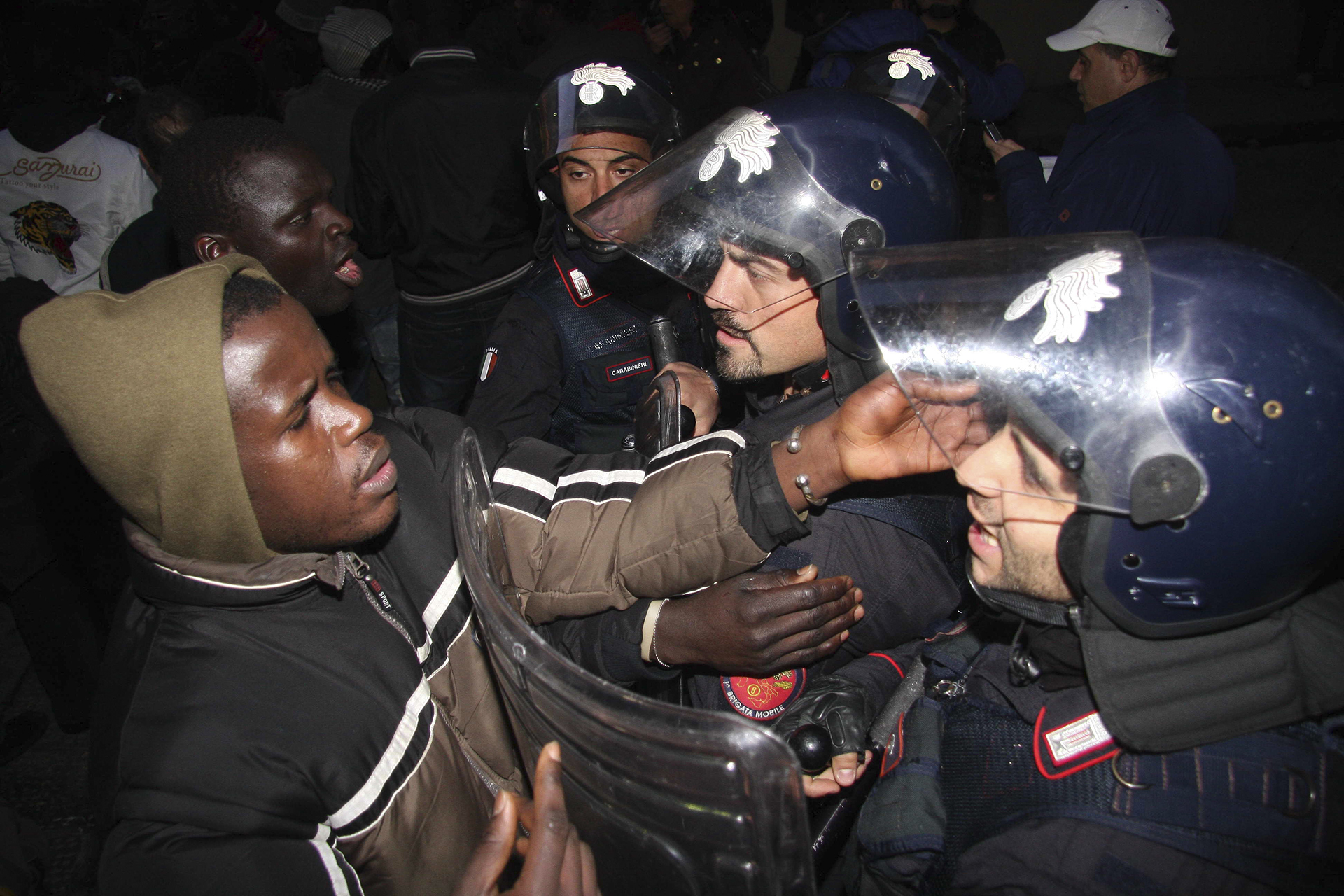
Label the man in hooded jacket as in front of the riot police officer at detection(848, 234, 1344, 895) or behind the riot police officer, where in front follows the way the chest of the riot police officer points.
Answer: in front

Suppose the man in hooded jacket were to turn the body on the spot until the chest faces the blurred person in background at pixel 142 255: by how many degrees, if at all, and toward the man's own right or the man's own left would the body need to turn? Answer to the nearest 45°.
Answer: approximately 135° to the man's own left

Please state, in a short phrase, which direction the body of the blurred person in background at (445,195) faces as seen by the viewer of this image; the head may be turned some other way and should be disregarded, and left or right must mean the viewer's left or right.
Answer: facing away from the viewer

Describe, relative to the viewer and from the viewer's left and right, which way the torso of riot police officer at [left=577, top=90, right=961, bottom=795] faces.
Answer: facing to the left of the viewer

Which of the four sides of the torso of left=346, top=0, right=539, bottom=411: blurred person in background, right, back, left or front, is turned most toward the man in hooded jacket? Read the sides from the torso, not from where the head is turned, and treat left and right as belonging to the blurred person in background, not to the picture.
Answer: back

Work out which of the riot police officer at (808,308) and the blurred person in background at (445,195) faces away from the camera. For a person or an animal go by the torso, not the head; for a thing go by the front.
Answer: the blurred person in background

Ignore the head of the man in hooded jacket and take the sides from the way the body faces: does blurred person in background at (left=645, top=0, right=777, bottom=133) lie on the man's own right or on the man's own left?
on the man's own left

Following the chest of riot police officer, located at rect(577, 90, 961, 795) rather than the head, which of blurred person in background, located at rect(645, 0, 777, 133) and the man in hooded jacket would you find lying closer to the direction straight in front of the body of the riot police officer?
the man in hooded jacket

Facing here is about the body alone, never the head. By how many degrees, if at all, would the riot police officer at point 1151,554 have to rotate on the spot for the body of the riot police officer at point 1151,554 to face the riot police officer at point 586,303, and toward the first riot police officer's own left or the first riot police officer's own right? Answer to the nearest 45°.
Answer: approximately 45° to the first riot police officer's own right

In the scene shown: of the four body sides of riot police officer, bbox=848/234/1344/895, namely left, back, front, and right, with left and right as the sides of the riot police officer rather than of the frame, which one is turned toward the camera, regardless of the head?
left

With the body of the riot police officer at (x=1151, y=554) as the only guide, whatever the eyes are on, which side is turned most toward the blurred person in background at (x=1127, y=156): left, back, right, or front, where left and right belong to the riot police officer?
right

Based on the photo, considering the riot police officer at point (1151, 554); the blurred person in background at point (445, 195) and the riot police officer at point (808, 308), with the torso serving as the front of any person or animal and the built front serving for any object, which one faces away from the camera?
the blurred person in background

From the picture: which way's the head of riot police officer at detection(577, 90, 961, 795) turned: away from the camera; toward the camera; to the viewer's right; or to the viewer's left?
to the viewer's left
